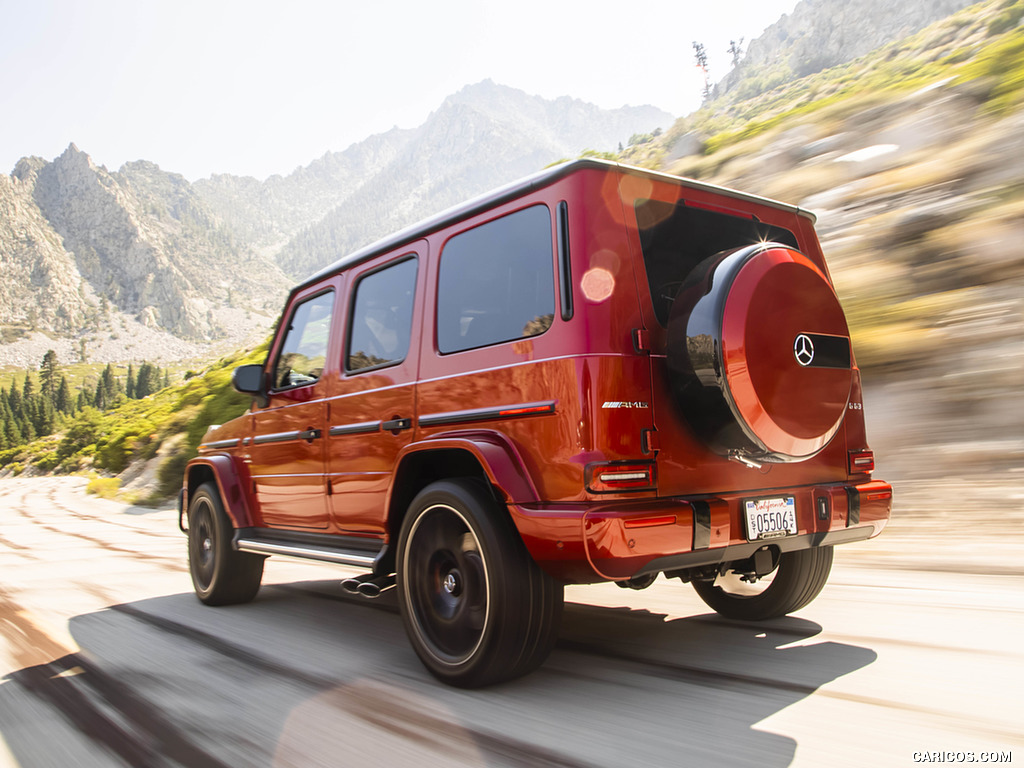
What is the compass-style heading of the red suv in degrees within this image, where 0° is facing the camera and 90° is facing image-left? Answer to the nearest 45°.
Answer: approximately 135°

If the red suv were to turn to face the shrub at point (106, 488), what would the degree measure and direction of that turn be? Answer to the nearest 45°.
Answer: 0° — it already faces it
